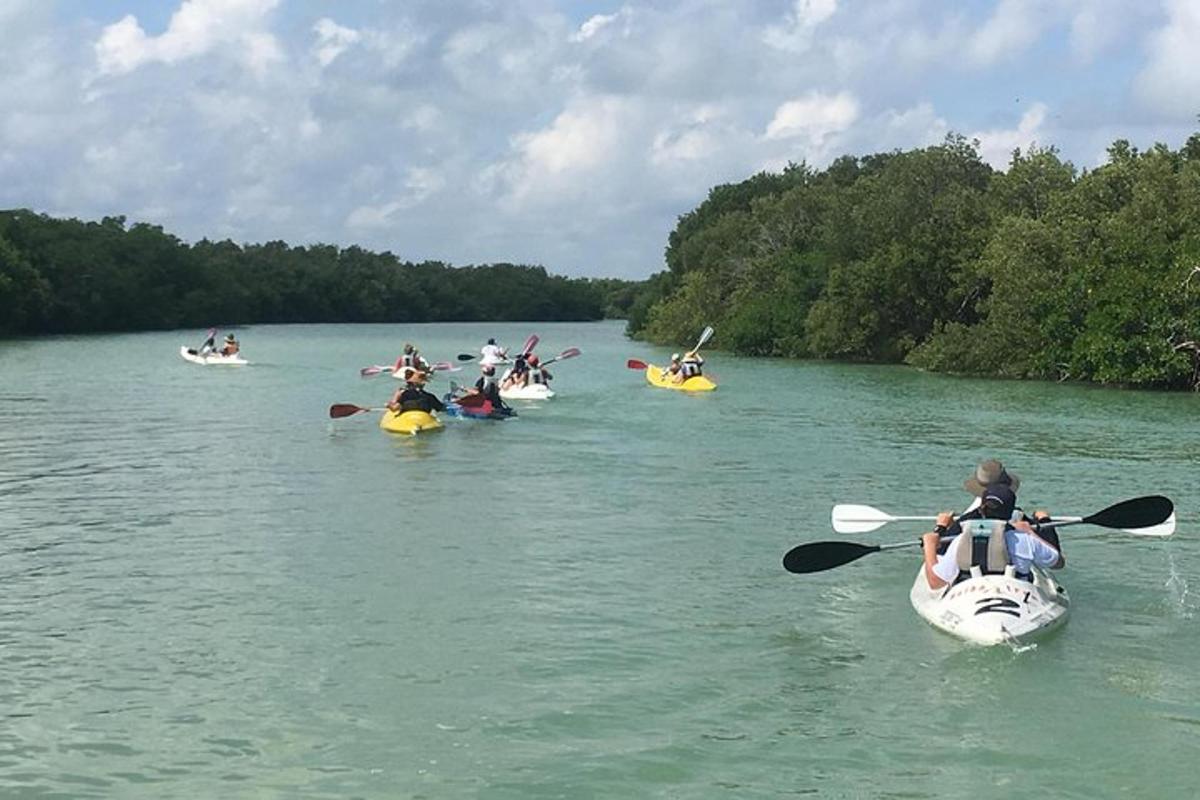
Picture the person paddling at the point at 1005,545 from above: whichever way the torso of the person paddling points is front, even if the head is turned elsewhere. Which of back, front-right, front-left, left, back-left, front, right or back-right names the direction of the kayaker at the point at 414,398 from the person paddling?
front-left

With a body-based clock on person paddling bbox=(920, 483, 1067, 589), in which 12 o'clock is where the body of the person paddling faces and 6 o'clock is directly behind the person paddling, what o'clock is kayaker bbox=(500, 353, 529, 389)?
The kayaker is roughly at 11 o'clock from the person paddling.

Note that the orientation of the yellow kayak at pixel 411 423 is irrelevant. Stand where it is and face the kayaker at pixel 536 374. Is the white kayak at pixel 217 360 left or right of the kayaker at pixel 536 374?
left

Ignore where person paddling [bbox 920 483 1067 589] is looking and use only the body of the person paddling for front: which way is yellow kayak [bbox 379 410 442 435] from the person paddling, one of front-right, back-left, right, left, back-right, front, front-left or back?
front-left

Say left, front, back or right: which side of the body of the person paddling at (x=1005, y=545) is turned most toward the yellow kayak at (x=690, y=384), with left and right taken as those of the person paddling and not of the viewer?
front

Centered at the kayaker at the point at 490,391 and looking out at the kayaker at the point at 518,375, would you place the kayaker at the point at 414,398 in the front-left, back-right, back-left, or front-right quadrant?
back-left

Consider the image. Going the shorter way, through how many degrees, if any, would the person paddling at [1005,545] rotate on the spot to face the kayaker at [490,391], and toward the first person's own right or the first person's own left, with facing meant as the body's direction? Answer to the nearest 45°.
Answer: approximately 45° to the first person's own left

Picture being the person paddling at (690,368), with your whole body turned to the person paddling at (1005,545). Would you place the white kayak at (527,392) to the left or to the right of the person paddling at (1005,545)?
right

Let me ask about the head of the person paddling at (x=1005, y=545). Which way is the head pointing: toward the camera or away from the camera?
away from the camera

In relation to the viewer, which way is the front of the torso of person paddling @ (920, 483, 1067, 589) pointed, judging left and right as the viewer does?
facing away from the viewer

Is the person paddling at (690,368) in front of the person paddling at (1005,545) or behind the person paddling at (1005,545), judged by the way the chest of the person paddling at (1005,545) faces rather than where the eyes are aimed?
in front
